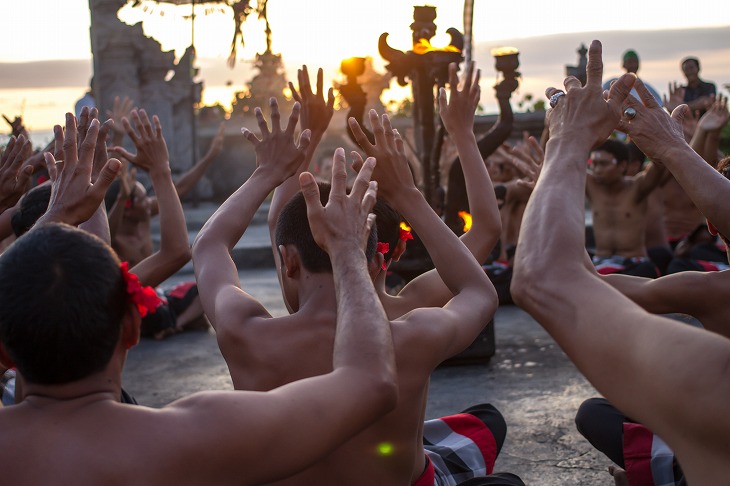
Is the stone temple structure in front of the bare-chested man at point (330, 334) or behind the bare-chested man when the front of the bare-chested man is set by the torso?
in front

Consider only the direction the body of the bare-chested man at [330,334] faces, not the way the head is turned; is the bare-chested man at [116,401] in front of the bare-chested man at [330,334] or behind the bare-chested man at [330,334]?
behind

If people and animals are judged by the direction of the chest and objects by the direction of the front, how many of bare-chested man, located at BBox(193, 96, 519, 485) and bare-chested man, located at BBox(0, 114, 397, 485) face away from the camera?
2

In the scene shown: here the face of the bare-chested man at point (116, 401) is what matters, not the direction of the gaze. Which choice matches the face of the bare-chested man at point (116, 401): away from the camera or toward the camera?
away from the camera

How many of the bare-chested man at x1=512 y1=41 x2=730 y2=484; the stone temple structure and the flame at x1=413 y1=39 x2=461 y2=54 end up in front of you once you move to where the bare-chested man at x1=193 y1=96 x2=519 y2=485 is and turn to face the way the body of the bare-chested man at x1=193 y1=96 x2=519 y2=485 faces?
2

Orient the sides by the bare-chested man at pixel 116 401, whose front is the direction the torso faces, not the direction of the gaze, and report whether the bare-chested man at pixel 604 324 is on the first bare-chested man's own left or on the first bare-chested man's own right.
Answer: on the first bare-chested man's own right

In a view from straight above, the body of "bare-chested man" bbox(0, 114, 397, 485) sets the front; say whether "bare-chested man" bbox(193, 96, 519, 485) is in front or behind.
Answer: in front

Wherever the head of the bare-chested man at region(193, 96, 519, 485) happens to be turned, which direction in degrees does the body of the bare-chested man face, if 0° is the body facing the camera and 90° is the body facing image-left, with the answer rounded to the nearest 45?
approximately 180°

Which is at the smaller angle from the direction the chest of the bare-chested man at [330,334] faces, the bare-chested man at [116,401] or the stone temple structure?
the stone temple structure

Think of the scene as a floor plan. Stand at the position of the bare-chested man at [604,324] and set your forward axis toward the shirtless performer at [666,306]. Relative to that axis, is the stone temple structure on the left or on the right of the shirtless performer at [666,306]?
left

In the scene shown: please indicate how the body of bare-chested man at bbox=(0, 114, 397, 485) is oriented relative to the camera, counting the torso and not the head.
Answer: away from the camera

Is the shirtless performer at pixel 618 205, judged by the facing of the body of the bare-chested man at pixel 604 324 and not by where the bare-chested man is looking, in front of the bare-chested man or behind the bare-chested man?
in front

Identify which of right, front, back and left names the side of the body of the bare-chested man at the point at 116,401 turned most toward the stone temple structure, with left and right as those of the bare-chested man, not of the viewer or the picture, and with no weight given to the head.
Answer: front

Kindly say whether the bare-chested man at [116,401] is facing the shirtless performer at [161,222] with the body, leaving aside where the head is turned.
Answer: yes

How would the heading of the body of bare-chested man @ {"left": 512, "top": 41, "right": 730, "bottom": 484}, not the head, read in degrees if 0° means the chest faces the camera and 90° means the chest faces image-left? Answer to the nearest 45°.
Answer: approximately 135°
